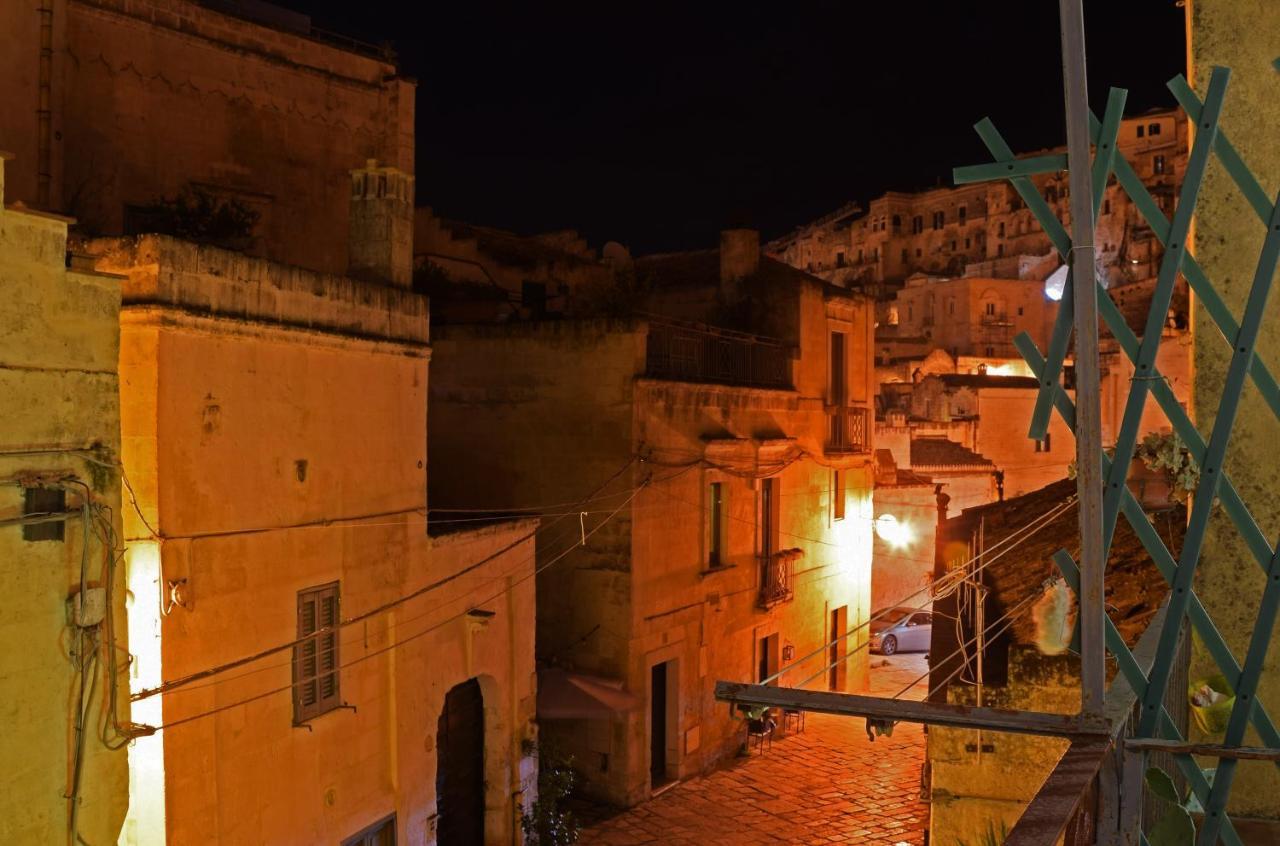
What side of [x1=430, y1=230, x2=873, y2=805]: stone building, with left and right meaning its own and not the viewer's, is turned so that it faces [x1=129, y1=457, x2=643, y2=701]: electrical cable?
right

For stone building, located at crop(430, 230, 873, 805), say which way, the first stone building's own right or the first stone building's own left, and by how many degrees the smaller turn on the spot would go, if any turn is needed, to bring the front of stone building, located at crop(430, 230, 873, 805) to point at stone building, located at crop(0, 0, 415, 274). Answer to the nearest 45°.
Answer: approximately 90° to the first stone building's own right

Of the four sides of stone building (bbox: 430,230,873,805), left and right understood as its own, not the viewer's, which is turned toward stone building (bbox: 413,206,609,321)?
back

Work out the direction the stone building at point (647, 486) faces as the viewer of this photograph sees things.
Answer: facing the viewer and to the right of the viewer

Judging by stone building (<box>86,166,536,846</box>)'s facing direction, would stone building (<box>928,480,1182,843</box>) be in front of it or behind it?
in front

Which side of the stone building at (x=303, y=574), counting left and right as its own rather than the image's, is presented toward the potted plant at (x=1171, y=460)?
front

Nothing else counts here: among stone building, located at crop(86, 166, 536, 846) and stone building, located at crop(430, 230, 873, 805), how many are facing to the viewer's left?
0

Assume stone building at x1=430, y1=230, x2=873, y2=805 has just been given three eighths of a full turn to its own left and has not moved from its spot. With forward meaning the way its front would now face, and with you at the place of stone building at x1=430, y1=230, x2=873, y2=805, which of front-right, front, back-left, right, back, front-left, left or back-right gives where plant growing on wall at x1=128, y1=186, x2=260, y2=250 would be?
back-left

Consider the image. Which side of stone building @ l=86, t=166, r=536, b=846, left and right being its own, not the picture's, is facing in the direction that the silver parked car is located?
left
